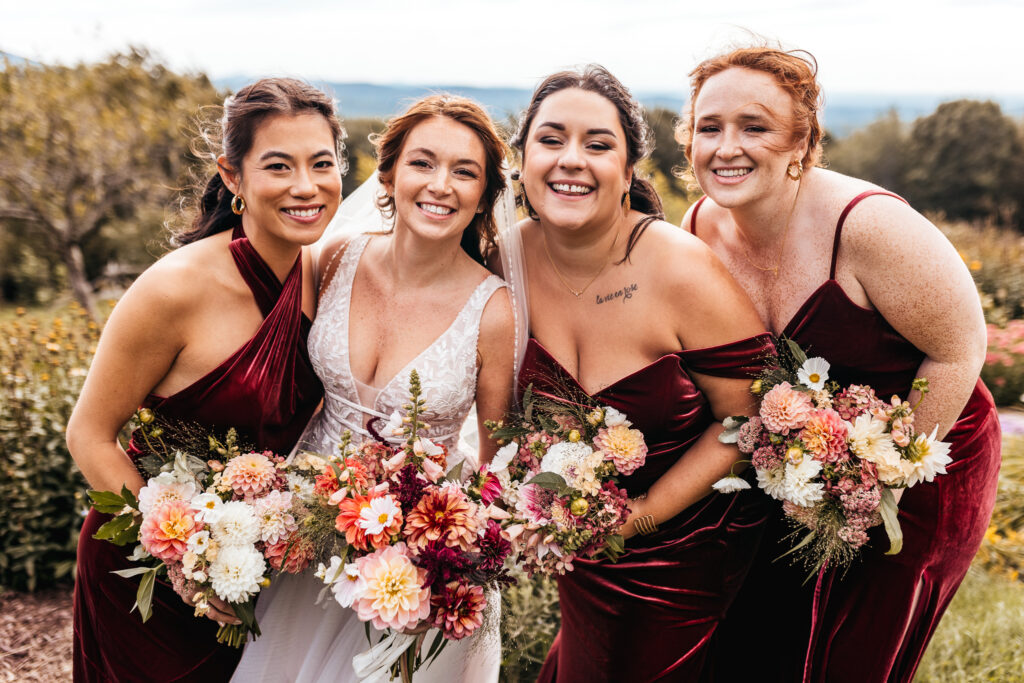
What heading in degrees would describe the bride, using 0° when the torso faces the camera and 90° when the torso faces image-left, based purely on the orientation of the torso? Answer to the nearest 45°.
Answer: approximately 0°

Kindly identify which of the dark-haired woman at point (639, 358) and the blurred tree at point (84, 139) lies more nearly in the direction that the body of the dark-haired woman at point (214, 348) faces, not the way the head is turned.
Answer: the dark-haired woman

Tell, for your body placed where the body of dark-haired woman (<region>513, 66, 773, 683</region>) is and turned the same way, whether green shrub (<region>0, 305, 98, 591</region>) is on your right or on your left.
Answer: on your right

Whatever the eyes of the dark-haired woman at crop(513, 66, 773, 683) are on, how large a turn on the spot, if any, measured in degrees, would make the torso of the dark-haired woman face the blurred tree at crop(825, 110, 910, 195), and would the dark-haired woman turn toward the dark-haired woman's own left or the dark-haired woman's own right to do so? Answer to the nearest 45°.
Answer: approximately 135° to the dark-haired woman's own right

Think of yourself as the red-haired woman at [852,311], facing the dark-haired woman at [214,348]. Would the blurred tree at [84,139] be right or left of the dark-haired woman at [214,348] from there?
right

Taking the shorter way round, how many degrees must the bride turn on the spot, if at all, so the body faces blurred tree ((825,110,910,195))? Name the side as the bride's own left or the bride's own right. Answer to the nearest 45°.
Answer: approximately 135° to the bride's own left

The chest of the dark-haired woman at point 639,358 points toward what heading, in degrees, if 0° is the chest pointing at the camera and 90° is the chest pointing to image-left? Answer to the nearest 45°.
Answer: approximately 45°
